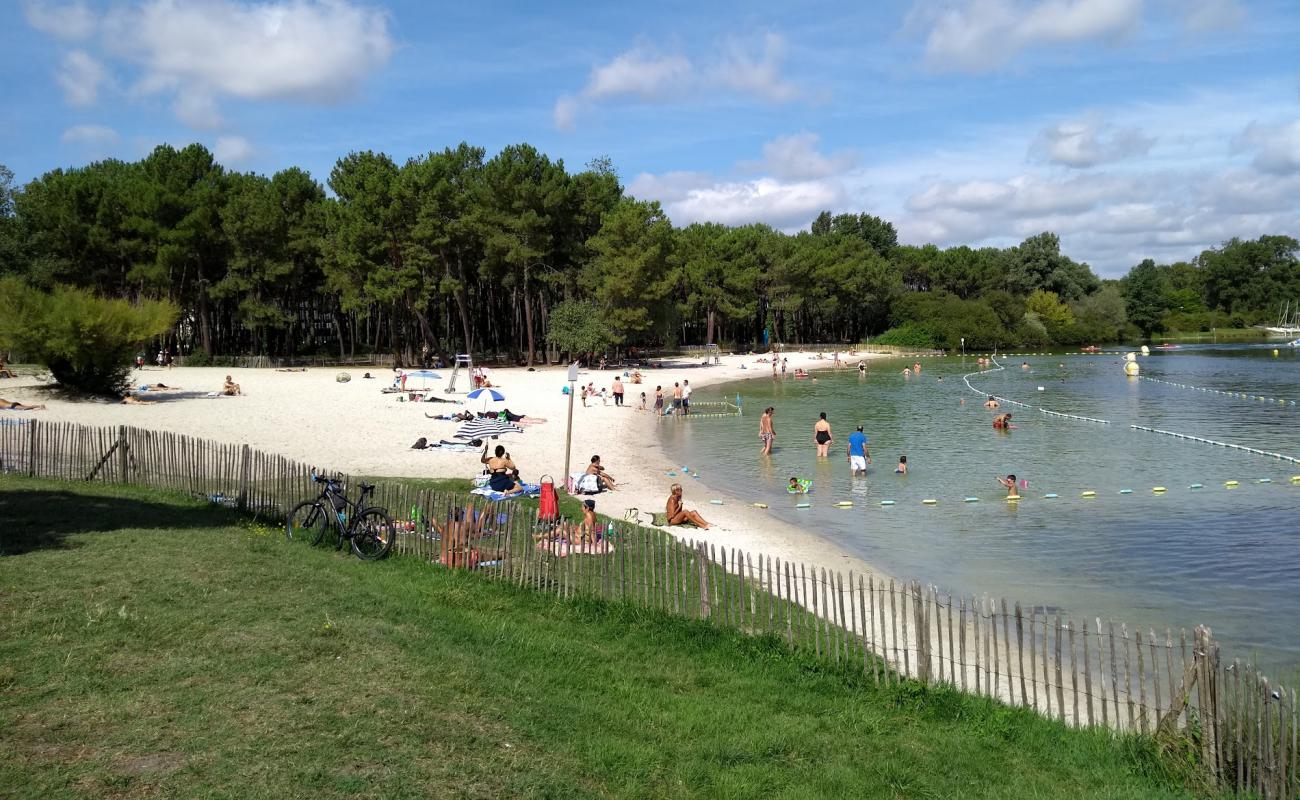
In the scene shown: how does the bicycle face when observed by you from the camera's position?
facing away from the viewer and to the left of the viewer

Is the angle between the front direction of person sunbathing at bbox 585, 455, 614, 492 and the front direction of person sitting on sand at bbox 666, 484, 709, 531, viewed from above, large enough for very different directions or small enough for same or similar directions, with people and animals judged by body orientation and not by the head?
same or similar directions

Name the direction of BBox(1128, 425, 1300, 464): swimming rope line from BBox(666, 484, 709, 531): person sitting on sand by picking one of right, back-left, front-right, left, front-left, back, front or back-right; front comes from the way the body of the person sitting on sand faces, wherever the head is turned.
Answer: front-left

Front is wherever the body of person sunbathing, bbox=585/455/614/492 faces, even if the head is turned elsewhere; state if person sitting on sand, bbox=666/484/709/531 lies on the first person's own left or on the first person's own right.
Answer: on the first person's own right

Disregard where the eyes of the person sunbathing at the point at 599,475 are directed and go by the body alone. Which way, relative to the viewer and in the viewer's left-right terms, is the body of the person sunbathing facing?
facing to the right of the viewer

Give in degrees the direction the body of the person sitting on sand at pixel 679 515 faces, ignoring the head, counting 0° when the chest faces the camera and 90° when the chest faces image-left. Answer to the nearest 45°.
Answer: approximately 270°

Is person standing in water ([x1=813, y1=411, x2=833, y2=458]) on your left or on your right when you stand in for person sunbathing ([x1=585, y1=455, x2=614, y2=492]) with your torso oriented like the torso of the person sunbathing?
on your left
